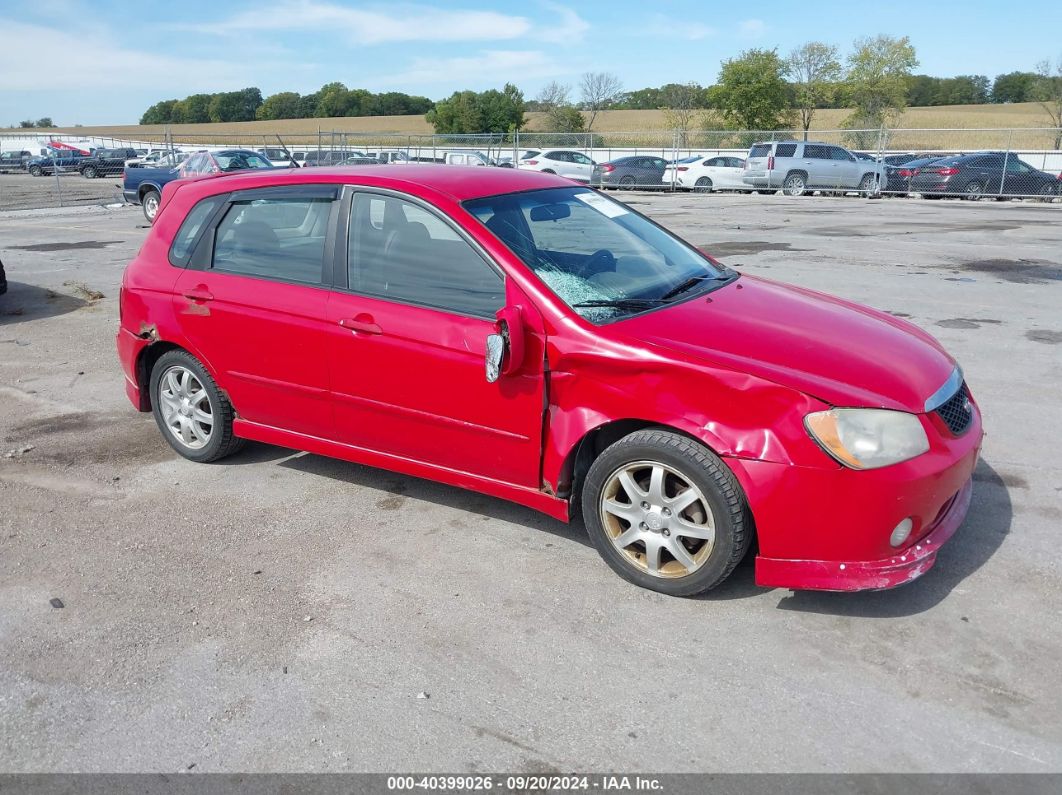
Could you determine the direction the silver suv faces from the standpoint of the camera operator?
facing away from the viewer and to the right of the viewer

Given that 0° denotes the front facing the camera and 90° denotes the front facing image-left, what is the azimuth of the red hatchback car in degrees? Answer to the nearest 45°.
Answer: approximately 315°

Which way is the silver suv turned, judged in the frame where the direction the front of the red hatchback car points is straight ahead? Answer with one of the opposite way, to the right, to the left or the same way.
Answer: to the left

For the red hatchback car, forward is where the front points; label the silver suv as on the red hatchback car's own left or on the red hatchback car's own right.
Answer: on the red hatchback car's own left

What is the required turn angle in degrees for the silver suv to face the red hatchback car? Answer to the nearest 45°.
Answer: approximately 135° to its right

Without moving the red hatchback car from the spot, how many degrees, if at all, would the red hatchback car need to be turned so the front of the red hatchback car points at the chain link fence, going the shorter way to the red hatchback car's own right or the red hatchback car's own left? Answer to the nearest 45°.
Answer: approximately 135° to the red hatchback car's own left
